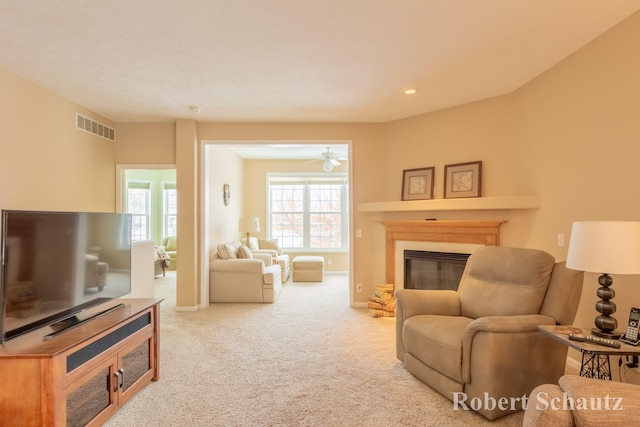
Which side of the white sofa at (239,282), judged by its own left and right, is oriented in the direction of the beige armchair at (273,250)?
left

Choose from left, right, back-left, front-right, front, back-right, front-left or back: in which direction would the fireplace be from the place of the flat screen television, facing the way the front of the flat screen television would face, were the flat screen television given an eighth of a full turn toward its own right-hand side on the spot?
left

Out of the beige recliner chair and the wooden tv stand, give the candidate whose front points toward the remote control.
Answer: the wooden tv stand

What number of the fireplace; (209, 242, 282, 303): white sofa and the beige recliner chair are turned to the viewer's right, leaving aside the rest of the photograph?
1

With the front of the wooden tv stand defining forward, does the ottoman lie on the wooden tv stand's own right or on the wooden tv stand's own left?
on the wooden tv stand's own left

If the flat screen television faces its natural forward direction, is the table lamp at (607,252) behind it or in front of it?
in front

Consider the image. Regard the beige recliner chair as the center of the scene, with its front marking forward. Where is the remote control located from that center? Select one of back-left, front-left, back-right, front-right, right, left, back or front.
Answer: left

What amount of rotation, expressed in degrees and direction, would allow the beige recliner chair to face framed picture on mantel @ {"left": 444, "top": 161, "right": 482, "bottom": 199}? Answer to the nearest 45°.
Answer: approximately 135° to its right
